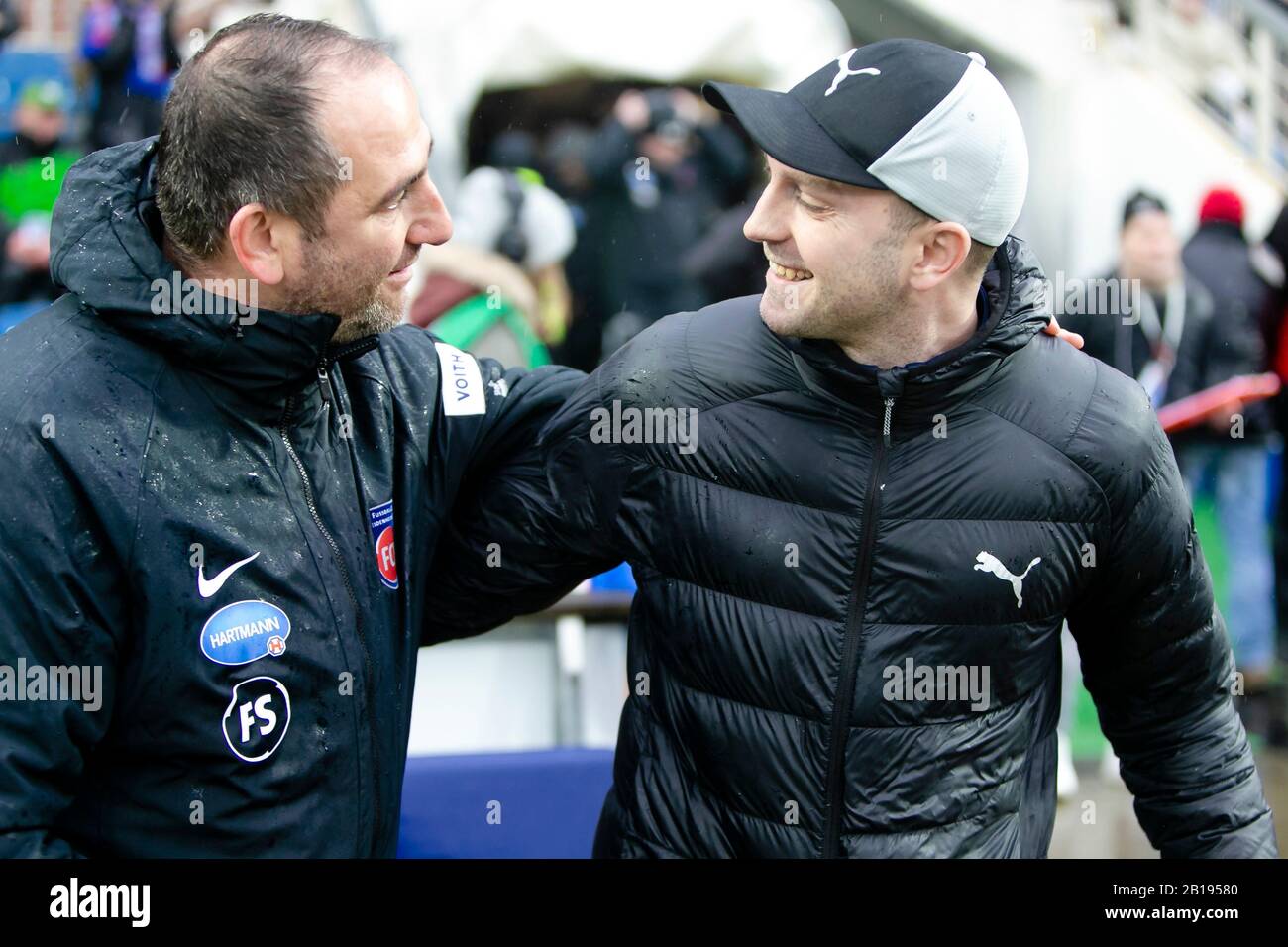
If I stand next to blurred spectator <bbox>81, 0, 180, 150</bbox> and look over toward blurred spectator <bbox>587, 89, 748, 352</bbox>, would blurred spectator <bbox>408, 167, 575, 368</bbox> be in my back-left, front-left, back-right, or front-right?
front-right

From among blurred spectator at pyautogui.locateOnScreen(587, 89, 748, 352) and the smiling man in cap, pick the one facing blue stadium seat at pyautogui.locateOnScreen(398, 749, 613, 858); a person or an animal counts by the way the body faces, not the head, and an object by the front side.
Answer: the blurred spectator

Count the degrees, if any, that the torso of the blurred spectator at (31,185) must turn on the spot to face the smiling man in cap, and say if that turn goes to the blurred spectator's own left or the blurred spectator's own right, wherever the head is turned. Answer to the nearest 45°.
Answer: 0° — they already face them

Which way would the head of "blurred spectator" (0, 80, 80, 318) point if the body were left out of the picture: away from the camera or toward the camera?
toward the camera

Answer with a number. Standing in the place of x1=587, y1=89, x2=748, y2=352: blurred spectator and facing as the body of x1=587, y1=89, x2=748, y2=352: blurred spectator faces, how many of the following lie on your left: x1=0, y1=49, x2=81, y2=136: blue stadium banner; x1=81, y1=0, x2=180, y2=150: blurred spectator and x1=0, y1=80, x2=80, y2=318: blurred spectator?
0

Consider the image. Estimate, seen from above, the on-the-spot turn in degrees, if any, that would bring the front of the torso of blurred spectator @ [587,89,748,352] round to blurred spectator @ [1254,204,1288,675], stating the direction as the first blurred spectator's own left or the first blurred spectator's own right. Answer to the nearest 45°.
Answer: approximately 90° to the first blurred spectator's own left

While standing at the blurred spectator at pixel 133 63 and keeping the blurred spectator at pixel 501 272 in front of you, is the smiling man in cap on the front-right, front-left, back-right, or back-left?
front-right

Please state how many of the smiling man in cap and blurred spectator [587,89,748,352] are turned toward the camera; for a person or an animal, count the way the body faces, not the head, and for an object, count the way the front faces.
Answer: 2

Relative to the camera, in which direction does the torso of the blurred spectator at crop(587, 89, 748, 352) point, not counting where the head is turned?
toward the camera

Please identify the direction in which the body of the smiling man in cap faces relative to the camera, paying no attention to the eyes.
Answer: toward the camera

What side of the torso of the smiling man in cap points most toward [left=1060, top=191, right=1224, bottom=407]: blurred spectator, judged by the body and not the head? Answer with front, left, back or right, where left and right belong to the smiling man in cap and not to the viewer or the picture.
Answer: back

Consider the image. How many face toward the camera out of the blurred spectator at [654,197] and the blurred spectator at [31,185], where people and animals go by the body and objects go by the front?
2

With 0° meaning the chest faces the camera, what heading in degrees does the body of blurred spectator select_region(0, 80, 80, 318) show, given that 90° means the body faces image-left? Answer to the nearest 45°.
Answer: approximately 0°

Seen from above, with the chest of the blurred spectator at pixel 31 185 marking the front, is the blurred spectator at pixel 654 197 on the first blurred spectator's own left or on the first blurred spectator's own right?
on the first blurred spectator's own left

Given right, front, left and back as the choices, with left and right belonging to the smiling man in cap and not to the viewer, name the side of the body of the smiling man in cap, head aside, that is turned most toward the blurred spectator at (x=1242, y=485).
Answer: back
